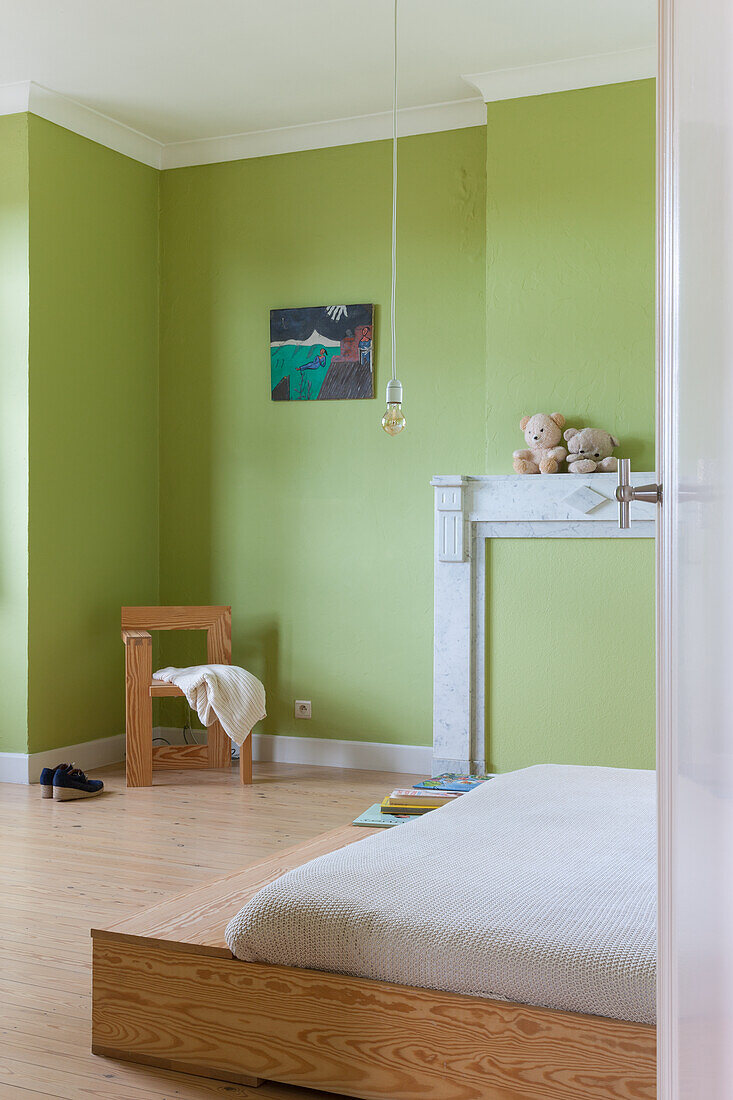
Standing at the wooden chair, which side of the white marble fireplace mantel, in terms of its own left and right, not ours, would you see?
right

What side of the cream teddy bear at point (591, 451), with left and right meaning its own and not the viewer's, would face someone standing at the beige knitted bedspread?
front

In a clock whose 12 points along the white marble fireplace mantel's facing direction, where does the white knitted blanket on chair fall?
The white knitted blanket on chair is roughly at 3 o'clock from the white marble fireplace mantel.

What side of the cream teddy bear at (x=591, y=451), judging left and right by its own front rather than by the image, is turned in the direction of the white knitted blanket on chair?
right

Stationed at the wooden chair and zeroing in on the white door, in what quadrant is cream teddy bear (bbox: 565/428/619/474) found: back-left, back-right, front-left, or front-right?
front-left

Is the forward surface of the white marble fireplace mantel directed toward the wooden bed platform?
yes

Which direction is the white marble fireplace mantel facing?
toward the camera

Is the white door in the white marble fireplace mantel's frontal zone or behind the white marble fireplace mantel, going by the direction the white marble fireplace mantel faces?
frontal zone
